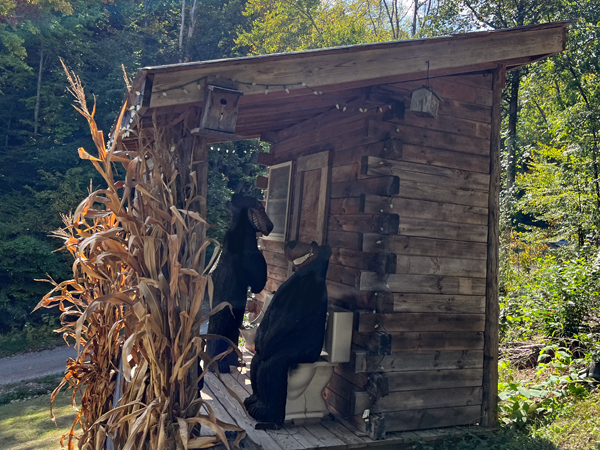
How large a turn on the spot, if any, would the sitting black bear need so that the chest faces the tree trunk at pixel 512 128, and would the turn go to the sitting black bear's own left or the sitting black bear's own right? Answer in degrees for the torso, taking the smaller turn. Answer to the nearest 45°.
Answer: approximately 135° to the sitting black bear's own right

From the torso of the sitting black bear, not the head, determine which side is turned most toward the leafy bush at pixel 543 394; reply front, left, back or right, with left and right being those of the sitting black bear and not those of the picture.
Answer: back

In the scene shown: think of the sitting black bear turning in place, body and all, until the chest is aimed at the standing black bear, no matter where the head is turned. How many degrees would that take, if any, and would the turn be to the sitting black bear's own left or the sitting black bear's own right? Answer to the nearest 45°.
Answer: approximately 45° to the sitting black bear's own right

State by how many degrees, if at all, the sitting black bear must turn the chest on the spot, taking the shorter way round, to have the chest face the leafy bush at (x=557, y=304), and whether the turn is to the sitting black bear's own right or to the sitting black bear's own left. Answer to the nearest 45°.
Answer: approximately 135° to the sitting black bear's own right

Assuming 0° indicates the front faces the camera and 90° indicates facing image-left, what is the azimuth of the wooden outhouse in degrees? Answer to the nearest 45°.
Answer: approximately 45°

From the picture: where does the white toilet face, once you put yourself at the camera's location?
facing to the left of the viewer

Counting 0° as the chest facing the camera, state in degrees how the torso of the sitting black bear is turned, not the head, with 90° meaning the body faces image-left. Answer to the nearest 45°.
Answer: approximately 90°
